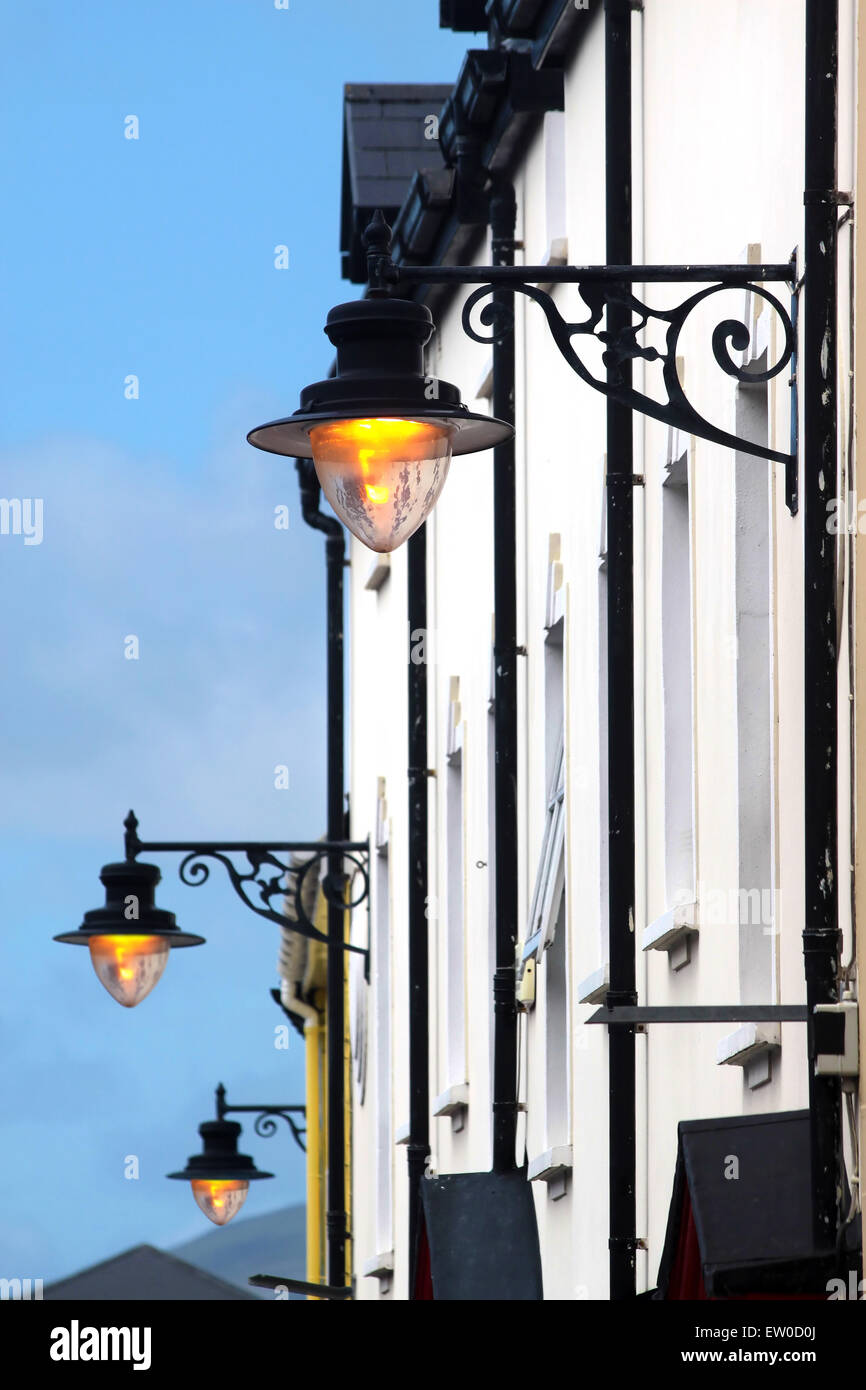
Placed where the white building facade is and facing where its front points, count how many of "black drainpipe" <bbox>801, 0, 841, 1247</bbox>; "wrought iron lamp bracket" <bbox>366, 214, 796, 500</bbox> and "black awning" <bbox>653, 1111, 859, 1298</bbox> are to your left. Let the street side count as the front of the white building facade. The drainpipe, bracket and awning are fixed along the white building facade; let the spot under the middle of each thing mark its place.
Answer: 3

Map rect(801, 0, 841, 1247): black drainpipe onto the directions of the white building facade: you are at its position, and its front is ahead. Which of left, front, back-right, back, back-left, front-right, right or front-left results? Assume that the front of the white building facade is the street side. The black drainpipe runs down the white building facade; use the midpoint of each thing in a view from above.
left

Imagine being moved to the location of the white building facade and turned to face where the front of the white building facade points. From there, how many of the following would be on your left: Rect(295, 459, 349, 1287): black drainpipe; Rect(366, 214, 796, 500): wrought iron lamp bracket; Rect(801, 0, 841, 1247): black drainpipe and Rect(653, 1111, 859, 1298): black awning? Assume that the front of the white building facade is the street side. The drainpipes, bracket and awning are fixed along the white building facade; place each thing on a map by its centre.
3

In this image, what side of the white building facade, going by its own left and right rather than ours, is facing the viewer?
left

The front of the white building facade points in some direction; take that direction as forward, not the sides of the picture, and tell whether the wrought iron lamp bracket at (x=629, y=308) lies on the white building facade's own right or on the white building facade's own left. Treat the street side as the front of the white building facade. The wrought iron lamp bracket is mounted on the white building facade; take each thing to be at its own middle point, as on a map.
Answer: on the white building facade's own left

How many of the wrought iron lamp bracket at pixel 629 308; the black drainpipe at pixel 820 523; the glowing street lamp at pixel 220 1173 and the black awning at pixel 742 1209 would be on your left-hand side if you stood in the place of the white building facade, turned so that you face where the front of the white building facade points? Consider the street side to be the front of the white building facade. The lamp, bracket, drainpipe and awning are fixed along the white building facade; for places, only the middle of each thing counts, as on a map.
3

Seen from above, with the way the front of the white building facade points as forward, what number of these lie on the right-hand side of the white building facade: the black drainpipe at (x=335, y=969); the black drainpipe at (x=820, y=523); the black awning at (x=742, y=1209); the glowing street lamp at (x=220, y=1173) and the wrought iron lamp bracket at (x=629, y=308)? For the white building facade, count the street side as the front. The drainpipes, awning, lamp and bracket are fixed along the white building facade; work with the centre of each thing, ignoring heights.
2

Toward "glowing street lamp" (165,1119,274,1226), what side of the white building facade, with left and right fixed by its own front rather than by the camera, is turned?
right
